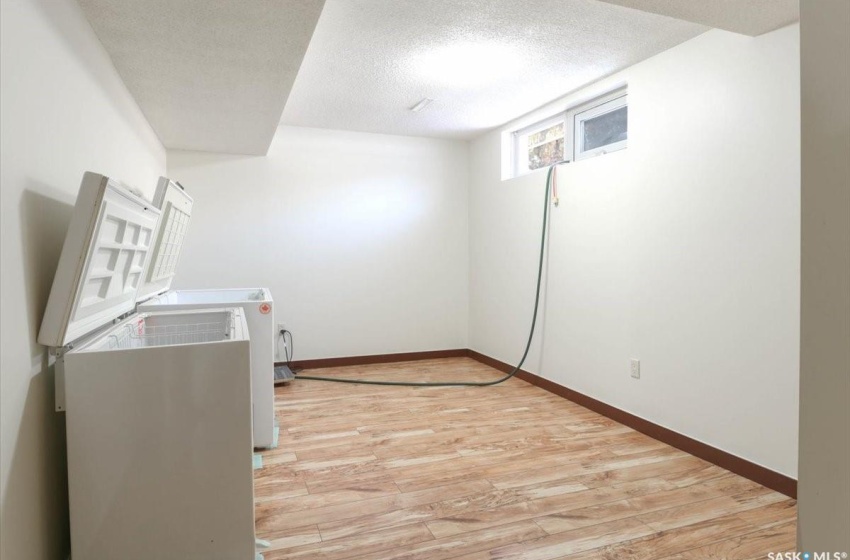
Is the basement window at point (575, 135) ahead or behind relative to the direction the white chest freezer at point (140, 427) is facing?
ahead

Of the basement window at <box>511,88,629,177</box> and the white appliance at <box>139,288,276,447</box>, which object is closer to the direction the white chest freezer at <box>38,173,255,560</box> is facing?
the basement window

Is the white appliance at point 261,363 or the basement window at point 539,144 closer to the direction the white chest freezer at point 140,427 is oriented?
the basement window

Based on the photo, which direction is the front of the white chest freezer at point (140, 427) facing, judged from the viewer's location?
facing to the right of the viewer

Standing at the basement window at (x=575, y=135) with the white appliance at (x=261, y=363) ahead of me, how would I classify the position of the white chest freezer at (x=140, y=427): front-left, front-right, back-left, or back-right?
front-left

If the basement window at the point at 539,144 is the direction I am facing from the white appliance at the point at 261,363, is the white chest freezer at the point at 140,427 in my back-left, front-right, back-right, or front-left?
back-right

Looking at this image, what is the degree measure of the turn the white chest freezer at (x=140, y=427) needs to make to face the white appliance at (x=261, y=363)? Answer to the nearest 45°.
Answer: approximately 45° to its left

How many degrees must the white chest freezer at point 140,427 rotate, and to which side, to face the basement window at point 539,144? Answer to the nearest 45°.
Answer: approximately 45° to its left
